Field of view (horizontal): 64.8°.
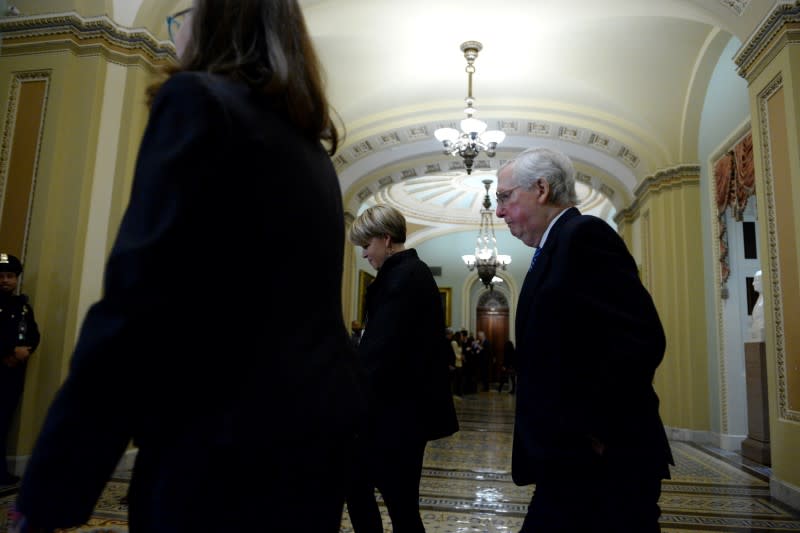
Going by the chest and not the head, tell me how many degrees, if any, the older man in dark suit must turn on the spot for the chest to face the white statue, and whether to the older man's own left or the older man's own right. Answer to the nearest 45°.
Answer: approximately 90° to the older man's own right

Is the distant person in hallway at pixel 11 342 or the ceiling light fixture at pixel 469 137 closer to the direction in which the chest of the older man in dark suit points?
the distant person in hallway

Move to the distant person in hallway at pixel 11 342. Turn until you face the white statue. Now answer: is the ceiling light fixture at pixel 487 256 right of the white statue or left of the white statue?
left

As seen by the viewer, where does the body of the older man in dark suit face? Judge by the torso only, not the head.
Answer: to the viewer's left

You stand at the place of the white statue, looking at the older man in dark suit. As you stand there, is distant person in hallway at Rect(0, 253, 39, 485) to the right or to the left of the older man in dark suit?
right

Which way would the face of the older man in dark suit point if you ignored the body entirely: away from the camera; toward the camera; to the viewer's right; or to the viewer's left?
to the viewer's left

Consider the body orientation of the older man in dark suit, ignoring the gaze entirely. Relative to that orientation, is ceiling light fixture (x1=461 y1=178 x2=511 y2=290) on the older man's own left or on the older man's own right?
on the older man's own right

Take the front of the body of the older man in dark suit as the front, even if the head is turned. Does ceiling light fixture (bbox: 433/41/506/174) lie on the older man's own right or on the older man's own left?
on the older man's own right

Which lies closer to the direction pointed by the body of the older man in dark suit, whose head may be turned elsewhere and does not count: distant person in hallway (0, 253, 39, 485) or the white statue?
the distant person in hallway
